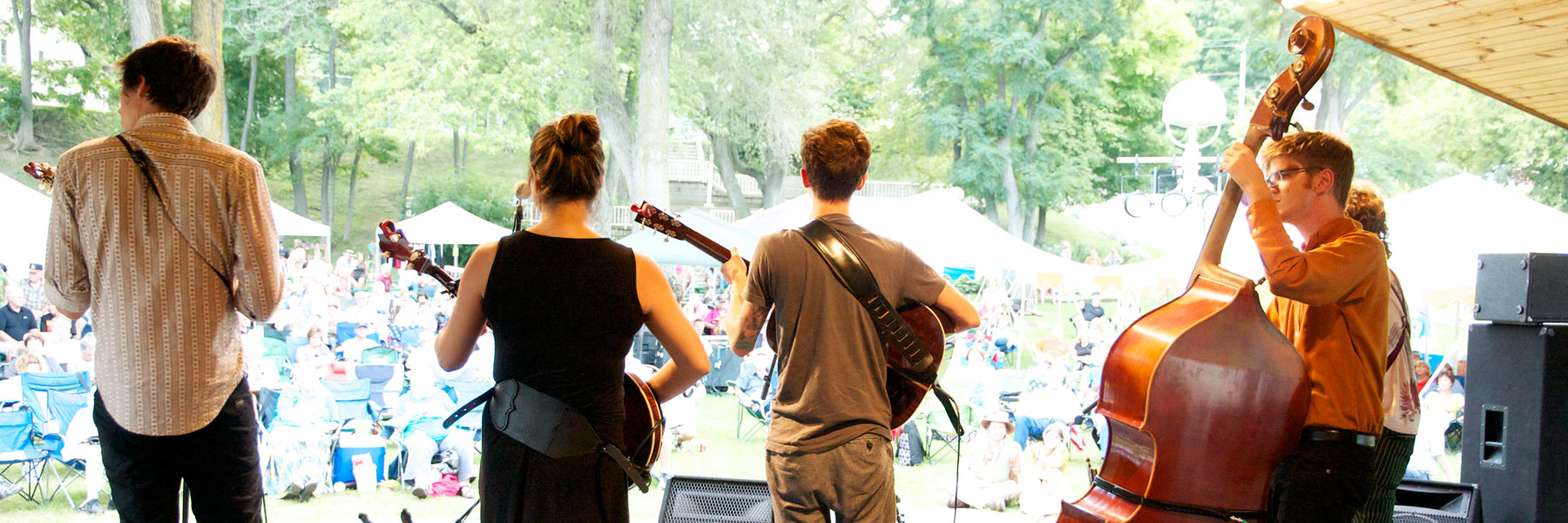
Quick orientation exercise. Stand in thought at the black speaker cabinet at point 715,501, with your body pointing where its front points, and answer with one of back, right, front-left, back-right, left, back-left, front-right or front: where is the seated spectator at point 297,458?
back-right

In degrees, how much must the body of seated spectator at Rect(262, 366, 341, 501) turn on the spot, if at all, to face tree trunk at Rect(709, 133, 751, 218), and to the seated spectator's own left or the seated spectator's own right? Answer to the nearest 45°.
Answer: approximately 135° to the seated spectator's own left

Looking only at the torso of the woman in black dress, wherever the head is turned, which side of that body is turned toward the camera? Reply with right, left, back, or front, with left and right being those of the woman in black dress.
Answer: back

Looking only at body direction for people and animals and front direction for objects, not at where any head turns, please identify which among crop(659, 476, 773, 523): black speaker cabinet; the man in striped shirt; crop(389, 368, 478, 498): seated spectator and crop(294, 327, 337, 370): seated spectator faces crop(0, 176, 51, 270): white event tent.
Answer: the man in striped shirt

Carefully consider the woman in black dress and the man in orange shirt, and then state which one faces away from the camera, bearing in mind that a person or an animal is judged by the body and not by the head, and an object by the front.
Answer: the woman in black dress

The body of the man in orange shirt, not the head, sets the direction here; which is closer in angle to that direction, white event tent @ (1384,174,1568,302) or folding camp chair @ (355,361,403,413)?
the folding camp chair
